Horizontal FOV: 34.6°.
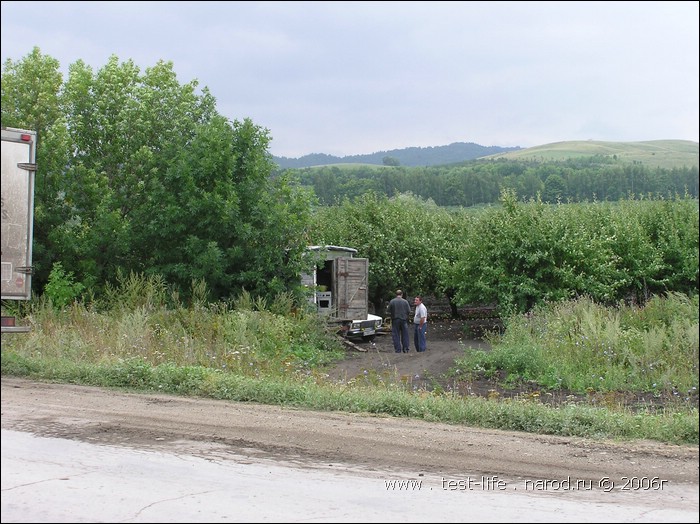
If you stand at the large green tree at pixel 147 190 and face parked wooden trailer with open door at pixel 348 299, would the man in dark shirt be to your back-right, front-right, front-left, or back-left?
front-right

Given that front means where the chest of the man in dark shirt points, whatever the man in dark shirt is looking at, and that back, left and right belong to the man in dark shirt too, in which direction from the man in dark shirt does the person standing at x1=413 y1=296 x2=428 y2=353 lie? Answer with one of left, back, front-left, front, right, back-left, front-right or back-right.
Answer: front-right

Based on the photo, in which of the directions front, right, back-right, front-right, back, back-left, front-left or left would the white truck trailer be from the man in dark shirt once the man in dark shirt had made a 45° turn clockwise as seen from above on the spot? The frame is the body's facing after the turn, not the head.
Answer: back-right

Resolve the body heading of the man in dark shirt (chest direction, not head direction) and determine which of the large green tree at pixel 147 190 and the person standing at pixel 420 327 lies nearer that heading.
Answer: the person standing

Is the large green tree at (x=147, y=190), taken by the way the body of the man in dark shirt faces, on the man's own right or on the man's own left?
on the man's own left

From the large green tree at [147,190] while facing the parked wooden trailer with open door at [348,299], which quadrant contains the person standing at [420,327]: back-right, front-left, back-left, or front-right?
front-right

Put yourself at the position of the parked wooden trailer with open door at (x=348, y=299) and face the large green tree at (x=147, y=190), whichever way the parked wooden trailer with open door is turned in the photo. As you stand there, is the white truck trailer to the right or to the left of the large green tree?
left
